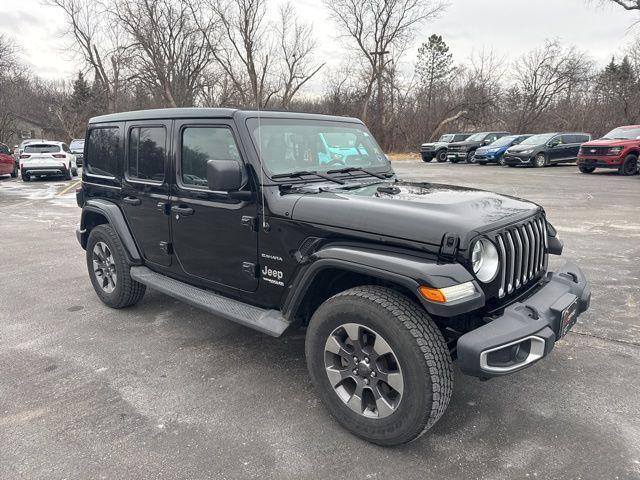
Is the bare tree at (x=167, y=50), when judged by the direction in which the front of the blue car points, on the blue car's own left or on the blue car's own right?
on the blue car's own right

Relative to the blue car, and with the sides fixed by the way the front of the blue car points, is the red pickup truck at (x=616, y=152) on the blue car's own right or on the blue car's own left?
on the blue car's own left

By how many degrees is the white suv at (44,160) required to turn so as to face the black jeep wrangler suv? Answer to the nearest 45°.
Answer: approximately 135° to its right

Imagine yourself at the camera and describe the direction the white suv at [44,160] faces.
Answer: facing away from the viewer and to the right of the viewer

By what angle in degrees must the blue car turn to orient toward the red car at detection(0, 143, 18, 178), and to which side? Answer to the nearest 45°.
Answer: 0° — it already faces it

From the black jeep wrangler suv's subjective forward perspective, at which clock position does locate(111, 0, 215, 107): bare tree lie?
The bare tree is roughly at 7 o'clock from the black jeep wrangler suv.

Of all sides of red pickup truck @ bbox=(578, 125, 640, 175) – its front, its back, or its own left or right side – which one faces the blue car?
right

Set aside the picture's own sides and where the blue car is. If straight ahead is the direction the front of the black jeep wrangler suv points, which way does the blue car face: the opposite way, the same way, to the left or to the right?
to the right

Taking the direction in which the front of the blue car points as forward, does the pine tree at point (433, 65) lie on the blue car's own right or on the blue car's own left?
on the blue car's own right

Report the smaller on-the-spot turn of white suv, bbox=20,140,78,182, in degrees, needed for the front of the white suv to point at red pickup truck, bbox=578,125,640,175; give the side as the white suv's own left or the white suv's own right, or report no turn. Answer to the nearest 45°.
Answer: approximately 90° to the white suv's own right

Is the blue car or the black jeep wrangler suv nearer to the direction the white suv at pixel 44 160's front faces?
the blue car
